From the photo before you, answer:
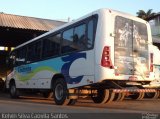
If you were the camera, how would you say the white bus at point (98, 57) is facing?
facing away from the viewer and to the left of the viewer
